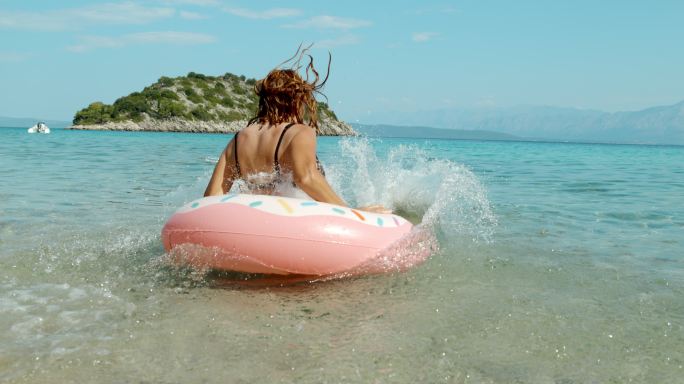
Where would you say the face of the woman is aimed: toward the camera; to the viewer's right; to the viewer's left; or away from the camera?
away from the camera

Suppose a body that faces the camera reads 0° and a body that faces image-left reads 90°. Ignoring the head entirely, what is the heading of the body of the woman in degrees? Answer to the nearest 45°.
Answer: approximately 225°
